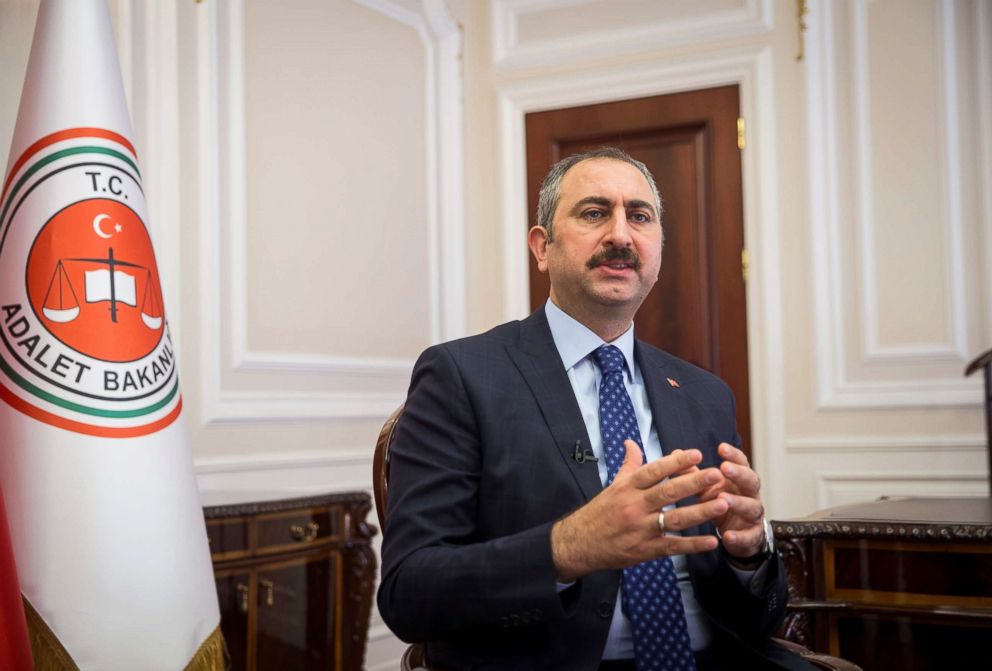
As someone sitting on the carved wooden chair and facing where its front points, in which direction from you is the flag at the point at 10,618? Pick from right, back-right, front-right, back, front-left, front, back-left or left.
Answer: back-right

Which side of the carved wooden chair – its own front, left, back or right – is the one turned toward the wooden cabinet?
back

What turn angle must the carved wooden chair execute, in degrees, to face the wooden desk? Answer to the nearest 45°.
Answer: approximately 90° to its left

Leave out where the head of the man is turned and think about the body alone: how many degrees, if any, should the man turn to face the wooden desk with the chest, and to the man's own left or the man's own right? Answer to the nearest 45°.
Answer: approximately 90° to the man's own left

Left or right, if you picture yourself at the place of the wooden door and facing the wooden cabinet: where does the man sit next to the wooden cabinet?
left

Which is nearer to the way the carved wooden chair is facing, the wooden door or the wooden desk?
the wooden desk

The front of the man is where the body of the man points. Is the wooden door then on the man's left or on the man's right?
on the man's left

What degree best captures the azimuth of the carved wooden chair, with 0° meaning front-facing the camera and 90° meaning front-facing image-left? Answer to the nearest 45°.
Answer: approximately 315°
